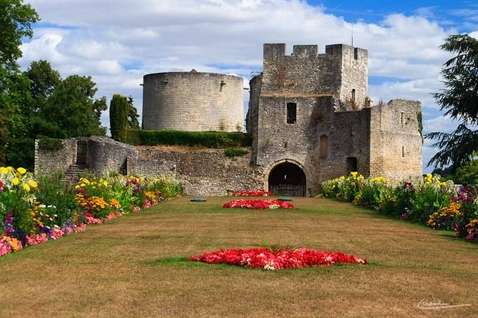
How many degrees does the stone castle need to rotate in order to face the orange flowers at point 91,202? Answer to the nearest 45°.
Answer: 0° — it already faces it

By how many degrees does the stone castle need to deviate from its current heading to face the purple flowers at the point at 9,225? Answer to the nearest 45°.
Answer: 0° — it already faces it

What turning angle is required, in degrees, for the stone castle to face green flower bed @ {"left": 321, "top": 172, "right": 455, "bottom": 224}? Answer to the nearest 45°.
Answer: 0° — it already faces it

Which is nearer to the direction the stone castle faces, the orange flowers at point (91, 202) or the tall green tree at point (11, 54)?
the orange flowers

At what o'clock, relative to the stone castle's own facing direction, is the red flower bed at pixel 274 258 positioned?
The red flower bed is roughly at 12 o'clock from the stone castle.

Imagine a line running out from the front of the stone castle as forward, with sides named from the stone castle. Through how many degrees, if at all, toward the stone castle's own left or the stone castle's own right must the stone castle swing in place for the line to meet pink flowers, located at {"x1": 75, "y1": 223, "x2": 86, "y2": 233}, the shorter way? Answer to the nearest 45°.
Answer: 0° — it already faces it

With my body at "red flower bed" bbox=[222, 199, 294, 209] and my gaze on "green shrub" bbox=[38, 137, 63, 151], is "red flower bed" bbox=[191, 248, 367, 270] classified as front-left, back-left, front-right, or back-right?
back-left

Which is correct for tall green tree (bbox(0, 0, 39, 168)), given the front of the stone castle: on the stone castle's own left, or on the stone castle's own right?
on the stone castle's own right

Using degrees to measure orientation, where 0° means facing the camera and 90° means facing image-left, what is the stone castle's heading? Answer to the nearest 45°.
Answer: approximately 0°
